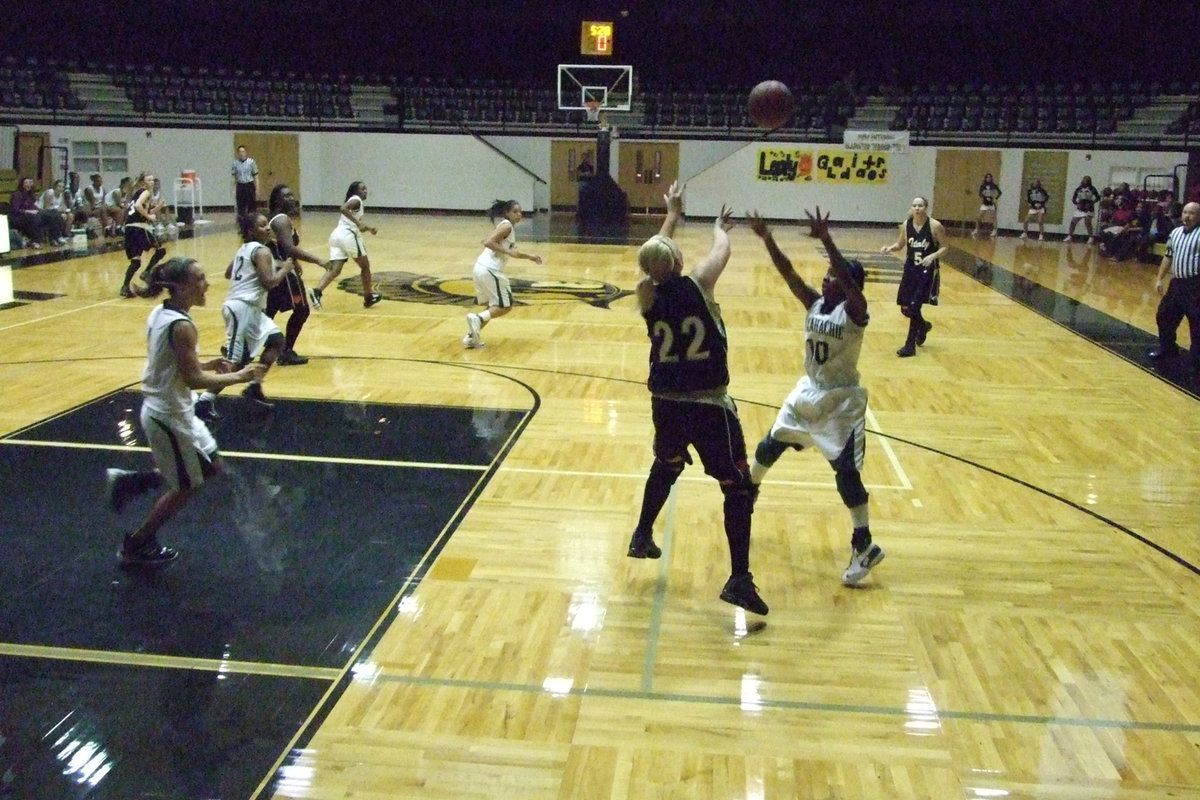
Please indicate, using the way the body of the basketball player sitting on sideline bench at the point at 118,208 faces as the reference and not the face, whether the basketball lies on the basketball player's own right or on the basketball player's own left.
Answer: on the basketball player's own right

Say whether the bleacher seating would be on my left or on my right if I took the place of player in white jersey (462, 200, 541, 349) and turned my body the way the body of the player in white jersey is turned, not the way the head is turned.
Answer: on my left

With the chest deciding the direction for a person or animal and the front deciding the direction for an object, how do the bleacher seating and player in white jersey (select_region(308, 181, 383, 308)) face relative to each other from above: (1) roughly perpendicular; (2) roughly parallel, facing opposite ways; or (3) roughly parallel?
roughly perpendicular

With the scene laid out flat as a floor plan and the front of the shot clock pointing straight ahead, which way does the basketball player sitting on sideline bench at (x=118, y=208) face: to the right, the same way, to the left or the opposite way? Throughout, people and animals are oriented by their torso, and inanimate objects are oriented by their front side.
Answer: to the left

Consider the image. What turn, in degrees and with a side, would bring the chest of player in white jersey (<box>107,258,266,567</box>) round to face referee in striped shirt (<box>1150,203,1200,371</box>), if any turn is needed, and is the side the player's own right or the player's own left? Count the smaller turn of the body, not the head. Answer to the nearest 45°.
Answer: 0° — they already face them

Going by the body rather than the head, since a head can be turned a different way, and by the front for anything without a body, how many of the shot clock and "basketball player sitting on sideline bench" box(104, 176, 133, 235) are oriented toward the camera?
1

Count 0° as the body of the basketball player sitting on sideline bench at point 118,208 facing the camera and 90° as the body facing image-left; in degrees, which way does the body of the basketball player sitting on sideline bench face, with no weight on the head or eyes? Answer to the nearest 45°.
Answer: approximately 270°

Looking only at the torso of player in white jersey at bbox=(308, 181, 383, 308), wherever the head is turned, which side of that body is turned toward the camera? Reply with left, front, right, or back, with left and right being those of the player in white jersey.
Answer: right

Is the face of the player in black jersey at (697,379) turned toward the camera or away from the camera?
away from the camera
